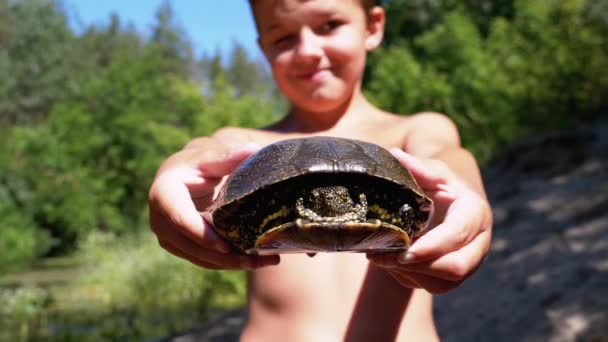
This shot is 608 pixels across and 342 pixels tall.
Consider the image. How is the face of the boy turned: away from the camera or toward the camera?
toward the camera

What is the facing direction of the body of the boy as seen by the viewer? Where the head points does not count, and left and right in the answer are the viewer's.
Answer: facing the viewer

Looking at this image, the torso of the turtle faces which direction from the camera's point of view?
toward the camera

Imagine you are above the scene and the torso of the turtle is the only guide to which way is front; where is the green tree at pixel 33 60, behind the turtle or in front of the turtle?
behind

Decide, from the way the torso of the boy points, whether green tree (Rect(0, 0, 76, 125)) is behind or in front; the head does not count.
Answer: behind
